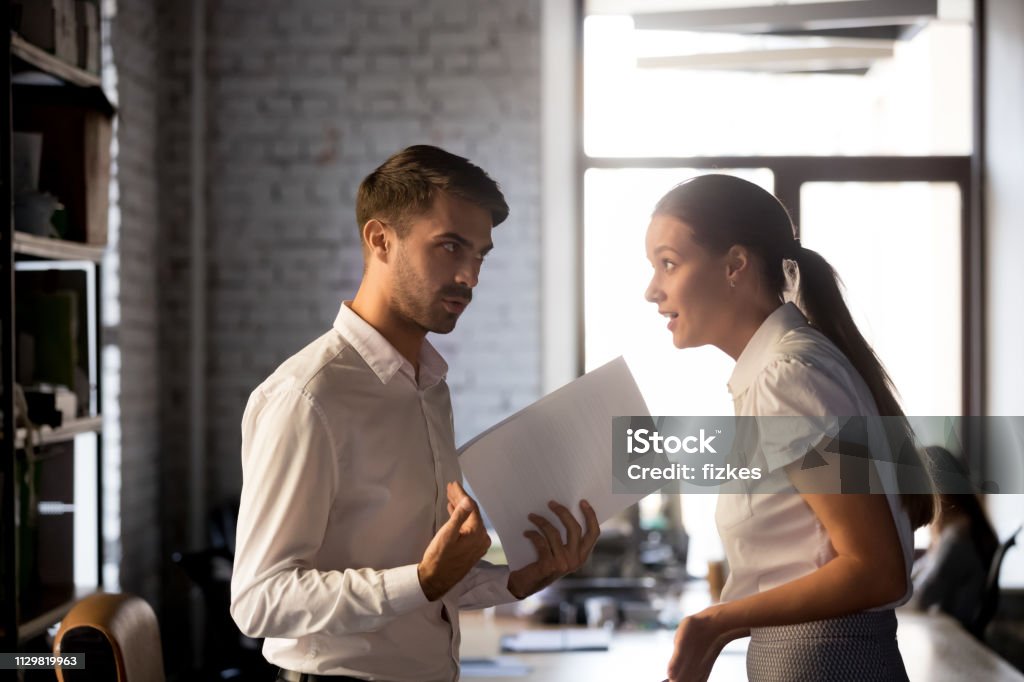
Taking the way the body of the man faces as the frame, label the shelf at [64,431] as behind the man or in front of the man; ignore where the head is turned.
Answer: behind

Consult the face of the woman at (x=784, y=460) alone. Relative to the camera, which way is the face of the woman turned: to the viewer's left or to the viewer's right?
to the viewer's left

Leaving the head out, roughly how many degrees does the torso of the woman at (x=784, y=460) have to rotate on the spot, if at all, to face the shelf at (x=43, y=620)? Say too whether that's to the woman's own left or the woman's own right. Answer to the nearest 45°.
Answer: approximately 45° to the woman's own right

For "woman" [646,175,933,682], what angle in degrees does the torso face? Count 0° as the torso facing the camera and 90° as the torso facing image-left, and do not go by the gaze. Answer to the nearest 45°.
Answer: approximately 90°

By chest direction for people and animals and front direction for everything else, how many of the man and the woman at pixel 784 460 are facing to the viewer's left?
1
